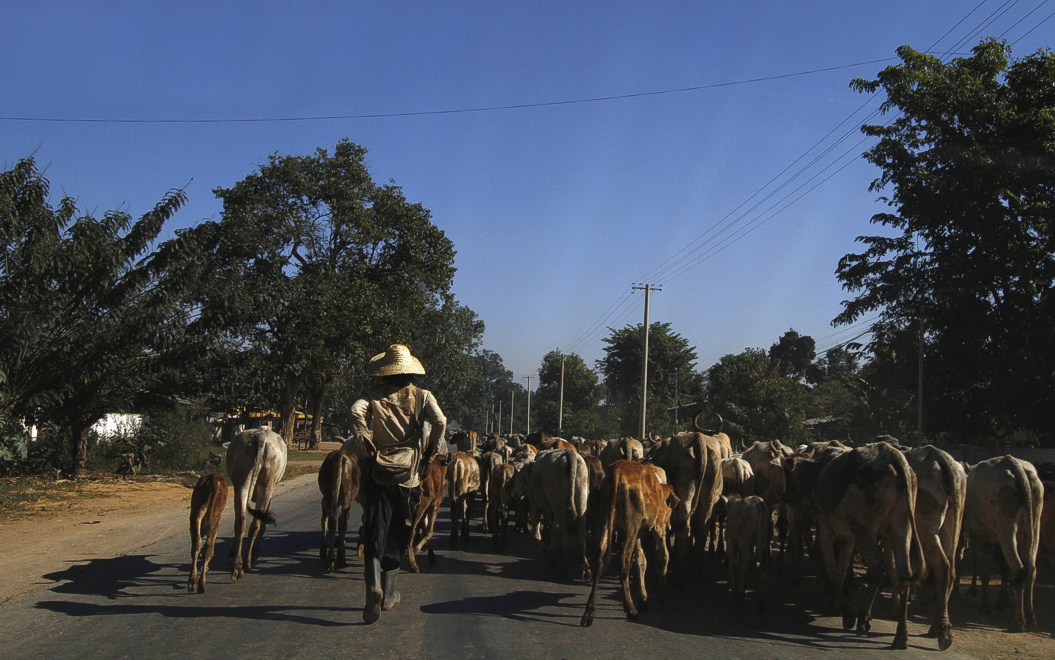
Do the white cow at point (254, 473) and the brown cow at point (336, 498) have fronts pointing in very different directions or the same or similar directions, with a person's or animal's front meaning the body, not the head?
same or similar directions

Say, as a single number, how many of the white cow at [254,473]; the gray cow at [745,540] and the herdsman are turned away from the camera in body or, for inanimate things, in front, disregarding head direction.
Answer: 3

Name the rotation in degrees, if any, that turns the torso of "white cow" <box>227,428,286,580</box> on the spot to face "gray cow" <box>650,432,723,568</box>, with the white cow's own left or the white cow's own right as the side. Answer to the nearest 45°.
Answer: approximately 90° to the white cow's own right

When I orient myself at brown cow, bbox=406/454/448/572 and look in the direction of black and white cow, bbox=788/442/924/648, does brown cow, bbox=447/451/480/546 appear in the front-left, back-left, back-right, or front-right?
back-left

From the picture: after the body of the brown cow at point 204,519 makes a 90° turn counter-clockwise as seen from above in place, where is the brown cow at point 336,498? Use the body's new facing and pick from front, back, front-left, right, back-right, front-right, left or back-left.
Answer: back-right

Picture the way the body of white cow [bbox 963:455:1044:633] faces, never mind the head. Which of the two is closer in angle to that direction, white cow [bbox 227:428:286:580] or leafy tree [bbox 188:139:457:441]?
the leafy tree

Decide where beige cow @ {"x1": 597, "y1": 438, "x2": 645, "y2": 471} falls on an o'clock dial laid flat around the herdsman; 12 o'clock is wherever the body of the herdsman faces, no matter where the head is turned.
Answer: The beige cow is roughly at 1 o'clock from the herdsman.

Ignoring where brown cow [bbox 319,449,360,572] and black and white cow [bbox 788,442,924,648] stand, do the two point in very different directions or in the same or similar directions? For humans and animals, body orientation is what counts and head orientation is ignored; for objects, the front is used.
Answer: same or similar directions

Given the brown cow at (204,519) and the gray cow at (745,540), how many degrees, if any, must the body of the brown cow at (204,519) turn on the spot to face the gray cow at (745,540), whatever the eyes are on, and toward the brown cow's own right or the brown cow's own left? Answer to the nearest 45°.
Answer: approximately 90° to the brown cow's own right

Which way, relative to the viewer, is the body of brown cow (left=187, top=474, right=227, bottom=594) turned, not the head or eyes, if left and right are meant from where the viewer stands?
facing away from the viewer

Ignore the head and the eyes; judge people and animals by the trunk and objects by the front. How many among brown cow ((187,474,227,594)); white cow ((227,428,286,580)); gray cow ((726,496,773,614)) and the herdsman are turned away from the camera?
4

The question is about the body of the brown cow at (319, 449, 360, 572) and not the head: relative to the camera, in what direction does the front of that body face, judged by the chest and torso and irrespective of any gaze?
away from the camera

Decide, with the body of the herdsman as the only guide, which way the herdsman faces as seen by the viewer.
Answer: away from the camera

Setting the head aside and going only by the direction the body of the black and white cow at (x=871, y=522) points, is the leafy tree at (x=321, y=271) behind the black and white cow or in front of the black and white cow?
in front
